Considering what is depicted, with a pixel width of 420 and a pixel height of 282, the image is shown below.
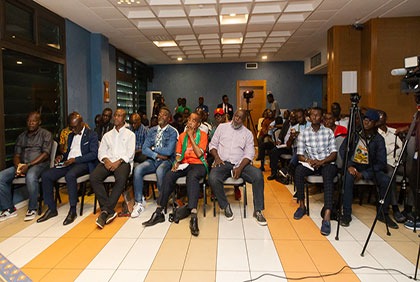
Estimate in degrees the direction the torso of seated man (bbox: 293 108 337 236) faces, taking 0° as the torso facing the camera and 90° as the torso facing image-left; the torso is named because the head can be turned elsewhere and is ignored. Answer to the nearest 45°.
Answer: approximately 0°

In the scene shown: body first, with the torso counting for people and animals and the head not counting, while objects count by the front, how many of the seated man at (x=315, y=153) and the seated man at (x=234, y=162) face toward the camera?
2

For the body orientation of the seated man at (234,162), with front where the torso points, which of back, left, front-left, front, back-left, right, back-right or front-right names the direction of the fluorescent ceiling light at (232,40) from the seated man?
back

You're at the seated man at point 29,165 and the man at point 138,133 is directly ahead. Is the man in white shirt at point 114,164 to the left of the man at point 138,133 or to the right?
right

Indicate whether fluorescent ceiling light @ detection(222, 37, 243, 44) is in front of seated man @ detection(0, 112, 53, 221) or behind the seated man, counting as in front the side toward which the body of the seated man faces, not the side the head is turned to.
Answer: behind

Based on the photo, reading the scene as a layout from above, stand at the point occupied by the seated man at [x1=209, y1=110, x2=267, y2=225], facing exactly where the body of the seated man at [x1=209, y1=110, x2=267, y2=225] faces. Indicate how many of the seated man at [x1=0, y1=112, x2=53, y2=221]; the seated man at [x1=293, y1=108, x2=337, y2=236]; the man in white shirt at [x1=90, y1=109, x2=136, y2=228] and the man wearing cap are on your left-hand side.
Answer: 2

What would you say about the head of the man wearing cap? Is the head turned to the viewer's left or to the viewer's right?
to the viewer's left
